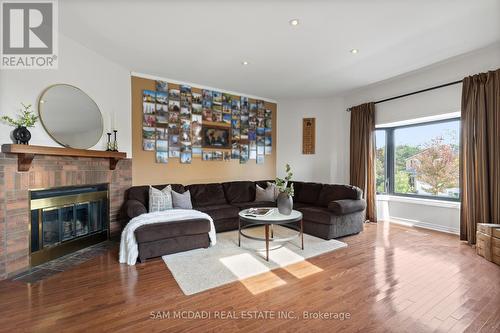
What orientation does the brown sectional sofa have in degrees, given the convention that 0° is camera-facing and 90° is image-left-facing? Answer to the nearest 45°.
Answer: approximately 0°

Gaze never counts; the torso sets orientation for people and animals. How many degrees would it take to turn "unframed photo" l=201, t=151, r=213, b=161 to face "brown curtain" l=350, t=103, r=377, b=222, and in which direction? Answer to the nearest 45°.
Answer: approximately 90° to its left

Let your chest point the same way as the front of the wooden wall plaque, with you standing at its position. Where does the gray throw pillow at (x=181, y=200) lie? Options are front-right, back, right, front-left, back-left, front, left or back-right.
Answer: front-right

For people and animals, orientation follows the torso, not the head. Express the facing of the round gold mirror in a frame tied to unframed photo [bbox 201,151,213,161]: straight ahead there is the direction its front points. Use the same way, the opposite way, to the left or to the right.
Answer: to the left

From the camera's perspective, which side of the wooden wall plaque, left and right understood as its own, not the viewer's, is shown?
front

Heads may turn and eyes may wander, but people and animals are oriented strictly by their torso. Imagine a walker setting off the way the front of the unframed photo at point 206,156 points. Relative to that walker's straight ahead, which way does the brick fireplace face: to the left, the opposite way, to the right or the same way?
to the left

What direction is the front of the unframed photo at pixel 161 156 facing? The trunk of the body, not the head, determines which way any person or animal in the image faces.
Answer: toward the camera

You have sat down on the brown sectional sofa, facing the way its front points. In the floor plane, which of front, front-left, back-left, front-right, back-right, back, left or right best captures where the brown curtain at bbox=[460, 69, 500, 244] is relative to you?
left

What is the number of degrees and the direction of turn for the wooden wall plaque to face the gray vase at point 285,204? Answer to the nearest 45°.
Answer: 0° — it already faces it

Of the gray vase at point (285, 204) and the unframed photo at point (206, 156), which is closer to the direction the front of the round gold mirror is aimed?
the gray vase

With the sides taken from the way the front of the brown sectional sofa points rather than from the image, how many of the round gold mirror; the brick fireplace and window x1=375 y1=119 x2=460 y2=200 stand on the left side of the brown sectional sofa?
1

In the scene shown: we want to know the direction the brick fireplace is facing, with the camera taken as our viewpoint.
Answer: facing the viewer and to the right of the viewer

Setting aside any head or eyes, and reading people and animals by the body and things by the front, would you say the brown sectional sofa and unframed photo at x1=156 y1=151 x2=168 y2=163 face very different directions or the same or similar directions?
same or similar directions

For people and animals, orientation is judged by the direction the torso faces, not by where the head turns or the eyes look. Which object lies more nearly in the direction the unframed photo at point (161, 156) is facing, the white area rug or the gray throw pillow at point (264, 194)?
the white area rug

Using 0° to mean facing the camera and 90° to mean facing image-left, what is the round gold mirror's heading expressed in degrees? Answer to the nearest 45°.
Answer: approximately 315°

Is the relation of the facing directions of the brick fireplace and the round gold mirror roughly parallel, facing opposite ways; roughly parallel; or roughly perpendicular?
roughly parallel
